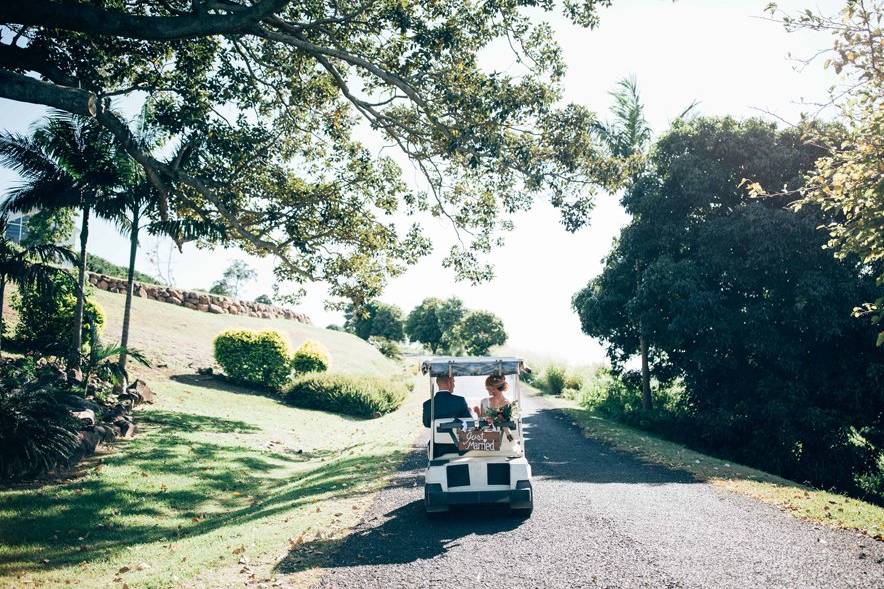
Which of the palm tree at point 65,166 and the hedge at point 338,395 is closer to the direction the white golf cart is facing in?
the hedge

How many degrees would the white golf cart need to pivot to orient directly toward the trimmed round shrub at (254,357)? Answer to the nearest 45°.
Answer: approximately 45° to its left

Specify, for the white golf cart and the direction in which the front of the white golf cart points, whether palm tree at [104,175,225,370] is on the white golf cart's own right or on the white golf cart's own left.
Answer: on the white golf cart's own left

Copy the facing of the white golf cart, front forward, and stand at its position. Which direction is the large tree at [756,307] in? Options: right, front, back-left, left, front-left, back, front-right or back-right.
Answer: front-right

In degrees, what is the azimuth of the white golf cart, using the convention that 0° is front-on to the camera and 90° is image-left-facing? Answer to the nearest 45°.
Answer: approximately 180°

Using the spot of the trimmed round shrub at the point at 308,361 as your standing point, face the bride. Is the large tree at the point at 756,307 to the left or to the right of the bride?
left

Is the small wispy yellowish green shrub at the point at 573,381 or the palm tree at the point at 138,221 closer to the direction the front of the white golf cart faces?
the small wispy yellowish green shrub

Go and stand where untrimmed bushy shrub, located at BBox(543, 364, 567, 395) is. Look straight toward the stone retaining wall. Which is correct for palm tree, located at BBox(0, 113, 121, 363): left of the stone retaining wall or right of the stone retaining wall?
left

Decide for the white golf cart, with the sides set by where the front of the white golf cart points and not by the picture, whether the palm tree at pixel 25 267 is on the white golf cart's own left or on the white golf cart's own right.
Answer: on the white golf cart's own left

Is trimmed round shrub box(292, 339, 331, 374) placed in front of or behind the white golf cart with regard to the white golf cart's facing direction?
in front

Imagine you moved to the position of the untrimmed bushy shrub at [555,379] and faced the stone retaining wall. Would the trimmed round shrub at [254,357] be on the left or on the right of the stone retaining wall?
left

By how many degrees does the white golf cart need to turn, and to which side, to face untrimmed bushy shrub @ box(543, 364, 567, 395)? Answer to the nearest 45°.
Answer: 0° — it already faces it
